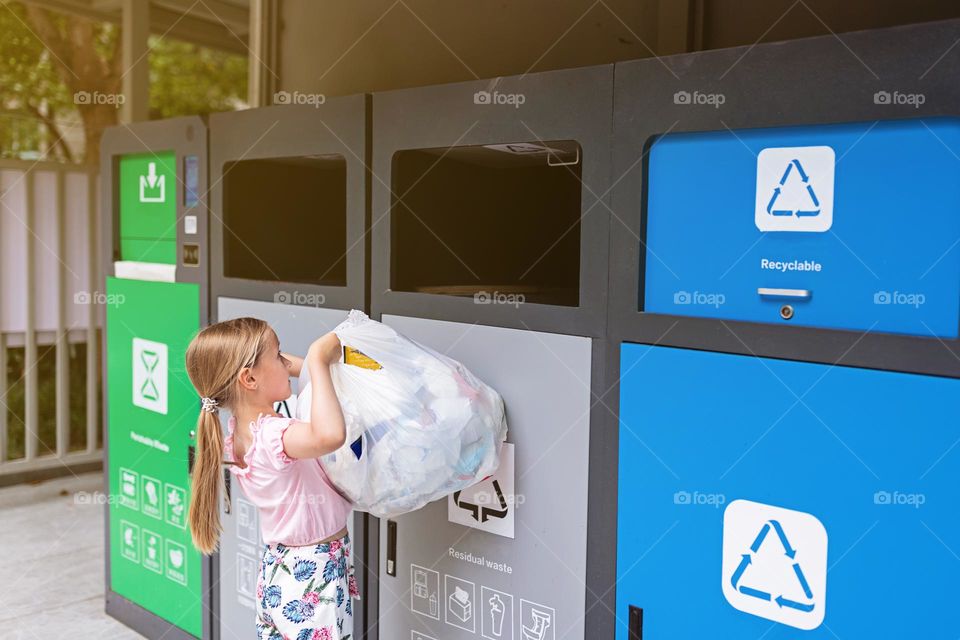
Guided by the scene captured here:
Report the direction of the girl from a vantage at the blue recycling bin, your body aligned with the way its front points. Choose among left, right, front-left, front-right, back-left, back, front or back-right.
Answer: front-right

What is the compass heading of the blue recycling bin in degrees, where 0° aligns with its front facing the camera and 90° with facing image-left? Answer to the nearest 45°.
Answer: approximately 45°

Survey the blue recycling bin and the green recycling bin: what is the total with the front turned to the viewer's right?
0

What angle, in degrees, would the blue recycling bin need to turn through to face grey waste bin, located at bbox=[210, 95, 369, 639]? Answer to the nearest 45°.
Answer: approximately 90° to its right

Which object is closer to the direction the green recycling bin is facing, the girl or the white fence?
the girl

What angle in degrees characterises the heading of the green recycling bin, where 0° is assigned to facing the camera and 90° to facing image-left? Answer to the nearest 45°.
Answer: approximately 45°

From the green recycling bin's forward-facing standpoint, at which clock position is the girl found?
The girl is roughly at 10 o'clock from the green recycling bin.

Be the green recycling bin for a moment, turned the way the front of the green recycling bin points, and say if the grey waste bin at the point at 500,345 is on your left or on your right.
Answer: on your left

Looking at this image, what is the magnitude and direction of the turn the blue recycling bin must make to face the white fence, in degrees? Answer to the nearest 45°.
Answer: approximately 90° to its right
